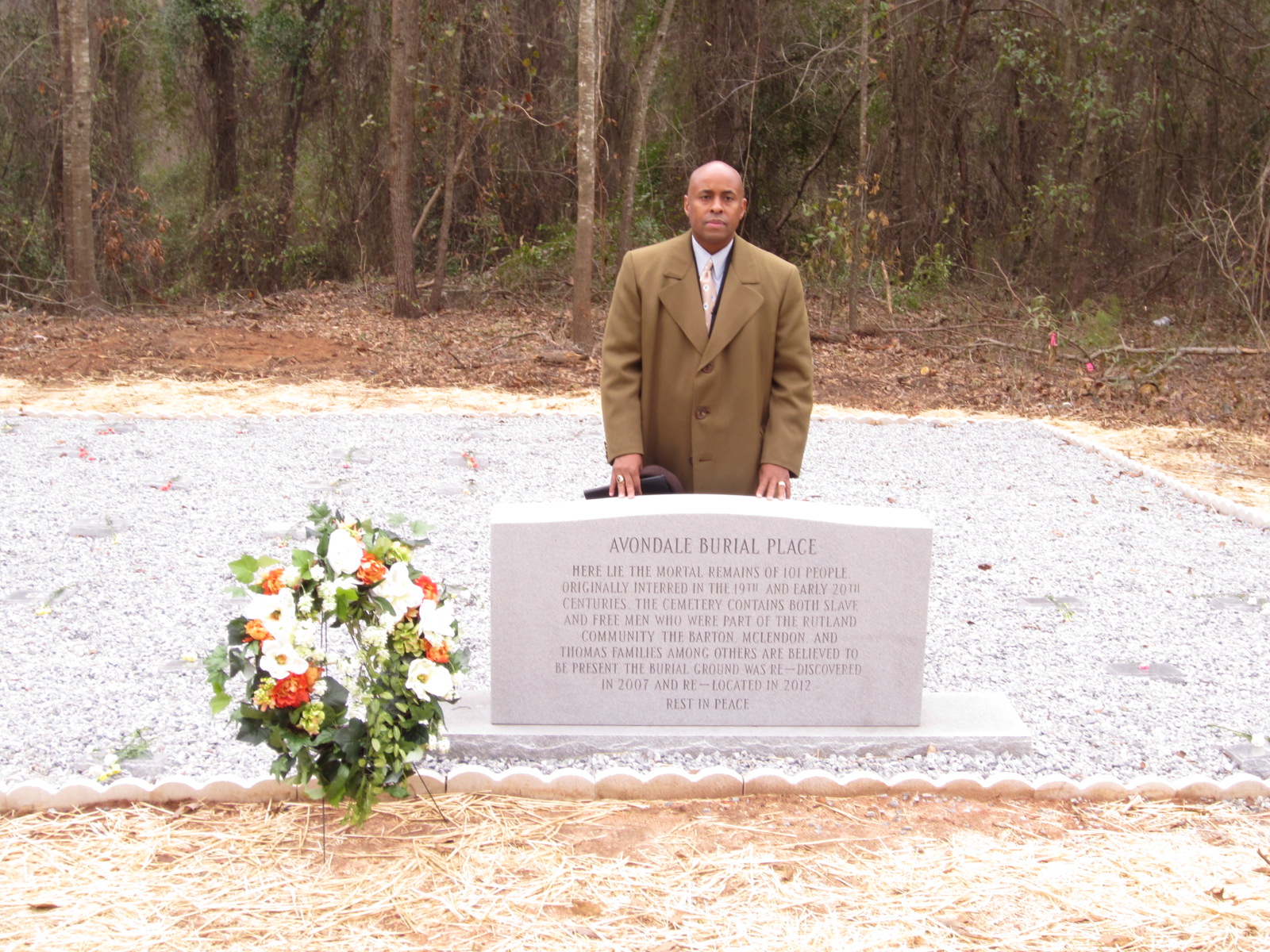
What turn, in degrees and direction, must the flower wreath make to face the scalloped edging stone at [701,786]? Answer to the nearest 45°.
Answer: approximately 90° to its left

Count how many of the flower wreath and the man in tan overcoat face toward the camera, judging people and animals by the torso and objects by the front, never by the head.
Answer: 2

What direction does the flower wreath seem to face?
toward the camera

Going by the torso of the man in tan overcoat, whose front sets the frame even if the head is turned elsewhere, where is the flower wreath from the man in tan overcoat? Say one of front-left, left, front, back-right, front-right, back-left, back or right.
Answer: front-right

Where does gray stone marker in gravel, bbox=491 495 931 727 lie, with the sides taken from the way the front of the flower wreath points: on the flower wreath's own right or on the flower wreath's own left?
on the flower wreath's own left

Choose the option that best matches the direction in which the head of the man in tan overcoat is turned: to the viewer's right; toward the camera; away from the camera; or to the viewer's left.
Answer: toward the camera

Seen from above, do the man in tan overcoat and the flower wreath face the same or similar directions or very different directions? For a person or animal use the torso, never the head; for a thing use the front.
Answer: same or similar directions

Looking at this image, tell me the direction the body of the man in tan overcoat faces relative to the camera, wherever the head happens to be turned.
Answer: toward the camera
